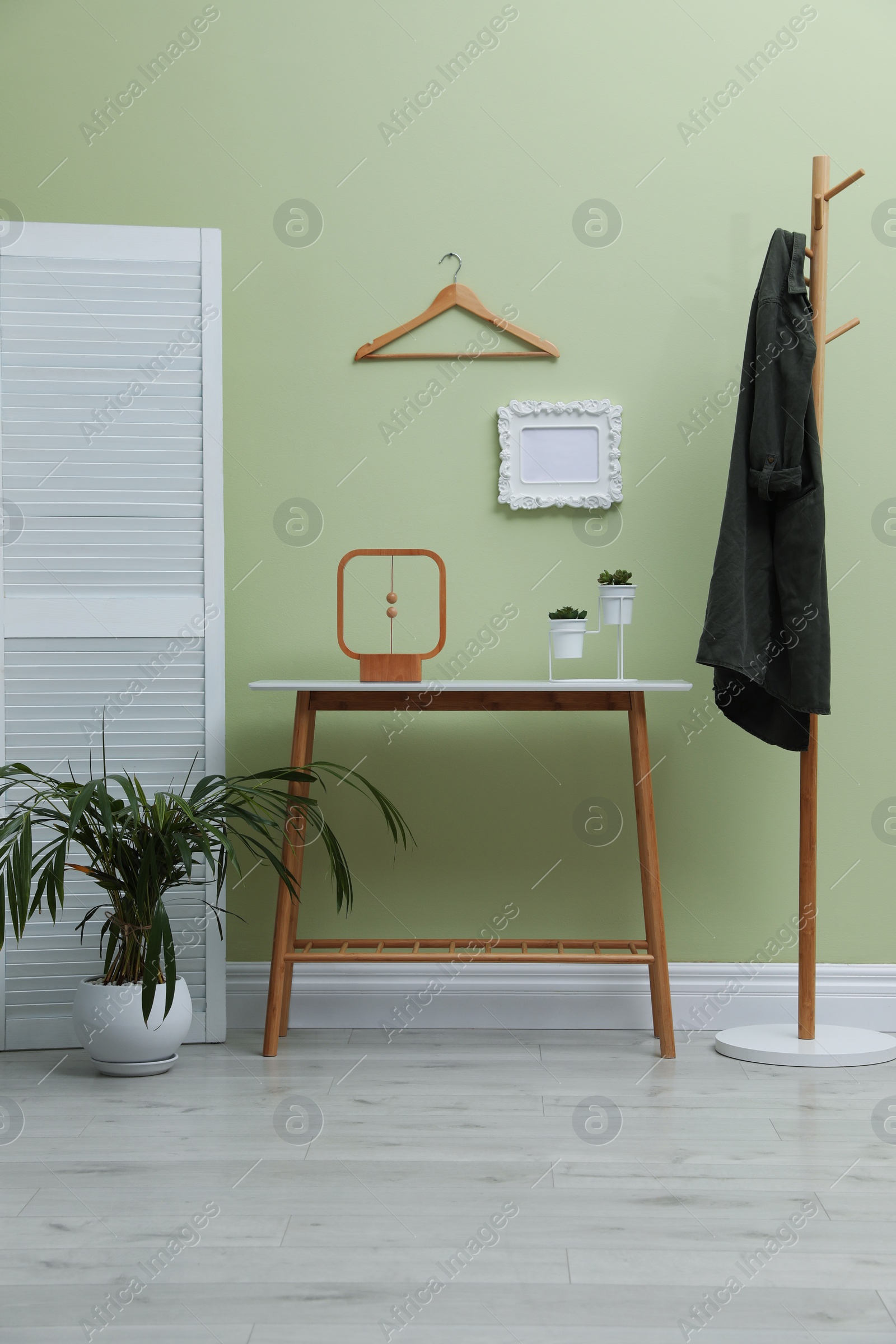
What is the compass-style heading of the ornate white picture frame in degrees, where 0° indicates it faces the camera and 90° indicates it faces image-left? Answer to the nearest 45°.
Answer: approximately 0°

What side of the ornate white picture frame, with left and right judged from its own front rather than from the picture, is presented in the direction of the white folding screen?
right

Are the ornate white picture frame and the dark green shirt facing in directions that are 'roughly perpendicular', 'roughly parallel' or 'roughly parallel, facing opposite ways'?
roughly perpendicular
